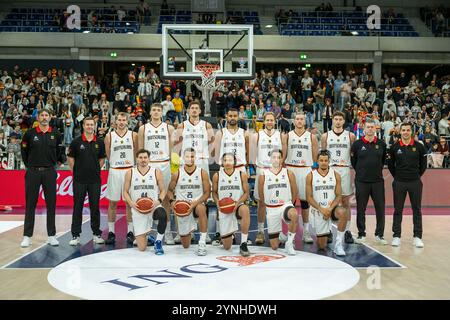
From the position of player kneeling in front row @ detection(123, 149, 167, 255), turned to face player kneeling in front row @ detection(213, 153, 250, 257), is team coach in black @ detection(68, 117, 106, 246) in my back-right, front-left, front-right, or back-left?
back-left

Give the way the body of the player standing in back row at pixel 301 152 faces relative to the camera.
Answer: toward the camera

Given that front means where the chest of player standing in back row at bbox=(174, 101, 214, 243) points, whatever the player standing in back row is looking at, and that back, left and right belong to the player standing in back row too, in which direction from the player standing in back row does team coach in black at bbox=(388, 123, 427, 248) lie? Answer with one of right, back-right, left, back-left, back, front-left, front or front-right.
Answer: left

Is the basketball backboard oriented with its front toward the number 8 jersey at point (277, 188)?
yes

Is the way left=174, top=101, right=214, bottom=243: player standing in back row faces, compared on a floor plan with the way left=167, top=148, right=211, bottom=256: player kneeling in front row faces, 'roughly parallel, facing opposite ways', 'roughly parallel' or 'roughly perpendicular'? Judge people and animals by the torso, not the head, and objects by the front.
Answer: roughly parallel

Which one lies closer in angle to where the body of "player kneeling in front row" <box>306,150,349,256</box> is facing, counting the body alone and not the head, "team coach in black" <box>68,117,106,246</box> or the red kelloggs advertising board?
the team coach in black

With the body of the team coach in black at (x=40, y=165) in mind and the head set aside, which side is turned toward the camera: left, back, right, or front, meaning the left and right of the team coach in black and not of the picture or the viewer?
front

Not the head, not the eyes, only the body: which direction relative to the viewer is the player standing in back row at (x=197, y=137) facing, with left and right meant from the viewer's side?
facing the viewer

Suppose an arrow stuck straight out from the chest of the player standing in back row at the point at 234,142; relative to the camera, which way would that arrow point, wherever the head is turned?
toward the camera
